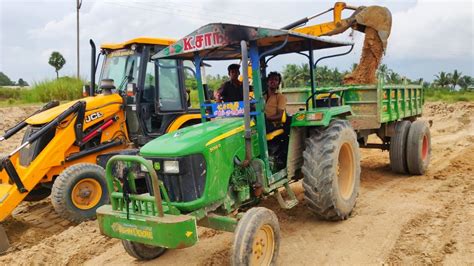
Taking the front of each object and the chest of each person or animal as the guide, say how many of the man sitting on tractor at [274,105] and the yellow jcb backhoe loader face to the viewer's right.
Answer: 0

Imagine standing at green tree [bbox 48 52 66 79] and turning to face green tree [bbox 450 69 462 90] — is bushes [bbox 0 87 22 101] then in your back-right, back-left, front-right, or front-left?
back-right

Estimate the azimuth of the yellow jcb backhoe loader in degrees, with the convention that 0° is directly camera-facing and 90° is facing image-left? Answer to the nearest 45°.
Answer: approximately 45°

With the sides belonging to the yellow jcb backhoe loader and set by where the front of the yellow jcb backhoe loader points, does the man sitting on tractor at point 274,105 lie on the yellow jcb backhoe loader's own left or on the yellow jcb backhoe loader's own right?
on the yellow jcb backhoe loader's own left

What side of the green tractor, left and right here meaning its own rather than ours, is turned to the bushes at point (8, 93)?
right

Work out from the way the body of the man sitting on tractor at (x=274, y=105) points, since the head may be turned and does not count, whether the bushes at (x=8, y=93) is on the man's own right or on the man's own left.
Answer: on the man's own right

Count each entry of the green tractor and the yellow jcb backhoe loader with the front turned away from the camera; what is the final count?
0

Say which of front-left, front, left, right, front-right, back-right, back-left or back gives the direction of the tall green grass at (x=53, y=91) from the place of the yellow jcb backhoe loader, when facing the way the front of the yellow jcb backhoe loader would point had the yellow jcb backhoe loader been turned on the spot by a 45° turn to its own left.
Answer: back

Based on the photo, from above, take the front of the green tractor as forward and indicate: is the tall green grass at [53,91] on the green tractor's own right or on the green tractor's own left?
on the green tractor's own right

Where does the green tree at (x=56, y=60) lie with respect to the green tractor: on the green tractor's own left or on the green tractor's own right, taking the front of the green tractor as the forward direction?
on the green tractor's own right

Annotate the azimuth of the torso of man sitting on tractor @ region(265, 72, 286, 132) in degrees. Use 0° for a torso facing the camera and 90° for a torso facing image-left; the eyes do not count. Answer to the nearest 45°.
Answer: approximately 45°

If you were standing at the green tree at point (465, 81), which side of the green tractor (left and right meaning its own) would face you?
back

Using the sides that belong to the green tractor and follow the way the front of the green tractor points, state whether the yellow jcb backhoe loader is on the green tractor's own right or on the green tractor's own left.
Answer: on the green tractor's own right
